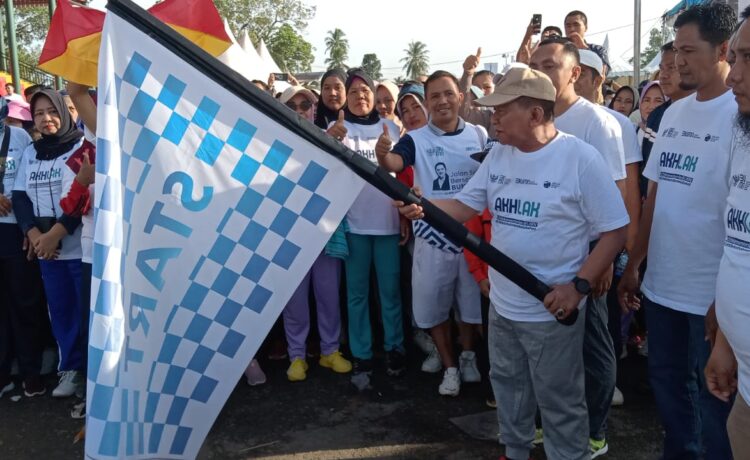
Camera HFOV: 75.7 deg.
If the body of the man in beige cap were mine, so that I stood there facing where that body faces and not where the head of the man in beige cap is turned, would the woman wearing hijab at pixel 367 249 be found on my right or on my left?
on my right

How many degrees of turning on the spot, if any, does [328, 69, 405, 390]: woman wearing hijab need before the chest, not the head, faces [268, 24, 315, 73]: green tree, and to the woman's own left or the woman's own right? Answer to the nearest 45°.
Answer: approximately 180°

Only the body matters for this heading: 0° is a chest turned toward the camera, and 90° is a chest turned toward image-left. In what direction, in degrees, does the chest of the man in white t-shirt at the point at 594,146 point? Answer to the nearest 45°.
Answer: approximately 45°

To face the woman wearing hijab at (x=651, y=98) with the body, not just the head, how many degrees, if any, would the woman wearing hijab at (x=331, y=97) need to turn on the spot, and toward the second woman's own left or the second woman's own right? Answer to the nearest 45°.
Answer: approximately 90° to the second woman's own left

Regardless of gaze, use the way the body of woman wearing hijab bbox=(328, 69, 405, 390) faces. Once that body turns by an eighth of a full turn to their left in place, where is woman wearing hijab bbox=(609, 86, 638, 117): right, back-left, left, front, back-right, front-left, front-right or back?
left

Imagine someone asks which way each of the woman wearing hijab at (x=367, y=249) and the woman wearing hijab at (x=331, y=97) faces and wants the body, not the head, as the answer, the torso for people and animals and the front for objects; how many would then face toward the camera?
2
